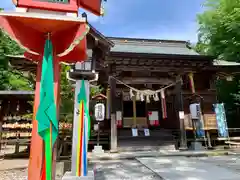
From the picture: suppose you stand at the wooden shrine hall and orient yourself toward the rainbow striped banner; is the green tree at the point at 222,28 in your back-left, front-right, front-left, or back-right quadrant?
back-left

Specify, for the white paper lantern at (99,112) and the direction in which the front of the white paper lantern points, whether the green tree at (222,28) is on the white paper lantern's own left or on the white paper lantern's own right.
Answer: on the white paper lantern's own left

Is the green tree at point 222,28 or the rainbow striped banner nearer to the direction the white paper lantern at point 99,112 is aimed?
the rainbow striped banner

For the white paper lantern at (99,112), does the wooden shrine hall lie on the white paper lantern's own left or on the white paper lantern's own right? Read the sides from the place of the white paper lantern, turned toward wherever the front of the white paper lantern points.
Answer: on the white paper lantern's own left

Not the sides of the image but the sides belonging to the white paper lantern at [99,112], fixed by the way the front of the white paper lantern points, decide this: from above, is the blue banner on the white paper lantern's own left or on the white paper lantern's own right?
on the white paper lantern's own left

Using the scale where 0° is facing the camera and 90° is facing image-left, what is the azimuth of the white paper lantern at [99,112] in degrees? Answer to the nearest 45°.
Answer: approximately 0°

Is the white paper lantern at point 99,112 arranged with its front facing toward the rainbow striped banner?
yes

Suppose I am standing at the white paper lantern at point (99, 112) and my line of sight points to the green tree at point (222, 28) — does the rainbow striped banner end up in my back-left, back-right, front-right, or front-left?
back-right
